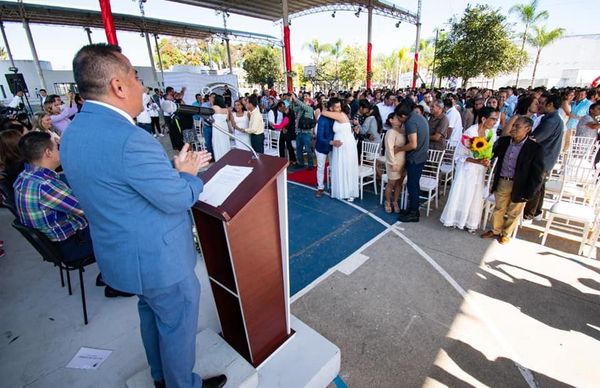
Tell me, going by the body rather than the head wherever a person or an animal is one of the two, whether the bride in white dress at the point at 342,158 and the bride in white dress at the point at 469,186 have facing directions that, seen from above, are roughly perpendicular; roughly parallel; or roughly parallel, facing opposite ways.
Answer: roughly perpendicular

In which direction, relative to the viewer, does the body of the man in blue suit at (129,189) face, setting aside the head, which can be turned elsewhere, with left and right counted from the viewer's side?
facing away from the viewer and to the right of the viewer

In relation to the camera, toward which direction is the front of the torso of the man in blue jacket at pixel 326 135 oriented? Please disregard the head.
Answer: to the viewer's right

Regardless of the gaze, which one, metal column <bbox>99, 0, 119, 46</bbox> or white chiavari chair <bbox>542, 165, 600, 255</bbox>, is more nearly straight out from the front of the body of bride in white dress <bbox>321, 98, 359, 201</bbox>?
the metal column

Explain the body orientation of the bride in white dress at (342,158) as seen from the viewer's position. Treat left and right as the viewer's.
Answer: facing to the left of the viewer

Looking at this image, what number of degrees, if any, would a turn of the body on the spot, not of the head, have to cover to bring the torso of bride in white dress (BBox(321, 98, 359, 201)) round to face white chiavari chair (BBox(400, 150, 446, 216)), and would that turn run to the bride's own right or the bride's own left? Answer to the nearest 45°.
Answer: approximately 180°

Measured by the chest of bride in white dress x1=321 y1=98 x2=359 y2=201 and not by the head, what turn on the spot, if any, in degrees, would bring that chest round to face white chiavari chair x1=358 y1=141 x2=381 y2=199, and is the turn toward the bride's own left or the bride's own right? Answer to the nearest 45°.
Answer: approximately 135° to the bride's own right

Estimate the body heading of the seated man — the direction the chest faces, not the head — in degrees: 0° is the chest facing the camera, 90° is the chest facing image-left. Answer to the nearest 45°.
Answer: approximately 225°

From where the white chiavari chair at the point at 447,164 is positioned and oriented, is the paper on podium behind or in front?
in front

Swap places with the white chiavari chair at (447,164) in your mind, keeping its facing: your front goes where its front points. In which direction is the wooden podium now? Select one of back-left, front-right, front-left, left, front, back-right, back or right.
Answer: front-left

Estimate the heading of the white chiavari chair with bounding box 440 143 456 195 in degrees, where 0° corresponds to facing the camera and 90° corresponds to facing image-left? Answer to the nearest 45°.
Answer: approximately 45°

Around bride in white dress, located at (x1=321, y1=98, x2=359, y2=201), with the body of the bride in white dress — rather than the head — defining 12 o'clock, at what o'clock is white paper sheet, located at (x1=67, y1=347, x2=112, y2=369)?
The white paper sheet is roughly at 10 o'clock from the bride in white dress.

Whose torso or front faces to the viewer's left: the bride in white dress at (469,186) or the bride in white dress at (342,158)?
the bride in white dress at (342,158)

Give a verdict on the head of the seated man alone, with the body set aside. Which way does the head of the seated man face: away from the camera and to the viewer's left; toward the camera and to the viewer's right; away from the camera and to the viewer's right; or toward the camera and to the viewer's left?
away from the camera and to the viewer's right

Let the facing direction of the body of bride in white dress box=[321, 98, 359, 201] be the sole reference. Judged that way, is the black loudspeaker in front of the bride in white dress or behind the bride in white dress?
in front

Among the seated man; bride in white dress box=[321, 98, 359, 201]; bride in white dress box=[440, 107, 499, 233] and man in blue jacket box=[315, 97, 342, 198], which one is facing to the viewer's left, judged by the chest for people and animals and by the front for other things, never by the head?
bride in white dress box=[321, 98, 359, 201]
